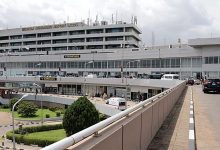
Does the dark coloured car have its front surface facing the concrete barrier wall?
no

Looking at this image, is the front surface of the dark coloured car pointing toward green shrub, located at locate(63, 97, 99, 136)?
no
